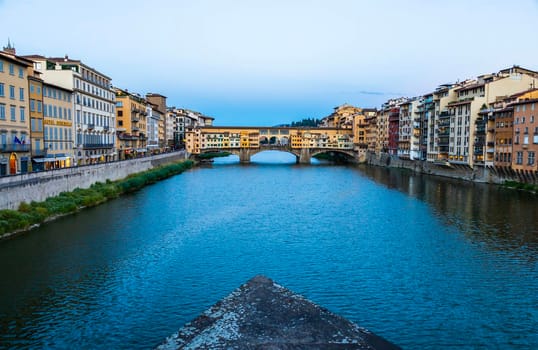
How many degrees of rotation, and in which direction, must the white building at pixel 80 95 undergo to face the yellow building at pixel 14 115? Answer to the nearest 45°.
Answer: approximately 45° to its right

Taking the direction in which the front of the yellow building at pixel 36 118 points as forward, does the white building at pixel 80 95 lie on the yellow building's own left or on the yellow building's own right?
on the yellow building's own left

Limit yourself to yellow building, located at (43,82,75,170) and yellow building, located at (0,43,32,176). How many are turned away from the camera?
0

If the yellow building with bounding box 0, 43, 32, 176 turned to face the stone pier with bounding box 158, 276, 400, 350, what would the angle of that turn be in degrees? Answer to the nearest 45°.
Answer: approximately 45° to its right

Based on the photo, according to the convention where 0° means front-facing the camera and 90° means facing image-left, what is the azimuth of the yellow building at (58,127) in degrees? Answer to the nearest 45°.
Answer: approximately 315°

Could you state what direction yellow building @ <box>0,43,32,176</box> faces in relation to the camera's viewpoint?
facing the viewer and to the right of the viewer

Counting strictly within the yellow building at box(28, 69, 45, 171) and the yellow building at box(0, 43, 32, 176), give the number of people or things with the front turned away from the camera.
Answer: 0

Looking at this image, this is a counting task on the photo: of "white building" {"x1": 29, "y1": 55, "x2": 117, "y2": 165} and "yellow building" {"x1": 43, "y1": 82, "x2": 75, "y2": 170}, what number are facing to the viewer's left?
0

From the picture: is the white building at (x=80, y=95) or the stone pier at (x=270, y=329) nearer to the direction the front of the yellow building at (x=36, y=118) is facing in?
the stone pier

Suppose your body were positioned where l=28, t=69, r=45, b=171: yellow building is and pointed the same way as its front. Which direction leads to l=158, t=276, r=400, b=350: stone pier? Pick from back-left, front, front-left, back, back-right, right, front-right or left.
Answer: front-right

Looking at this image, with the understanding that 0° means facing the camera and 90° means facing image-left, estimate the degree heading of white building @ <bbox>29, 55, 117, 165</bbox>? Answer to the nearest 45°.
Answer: approximately 315°

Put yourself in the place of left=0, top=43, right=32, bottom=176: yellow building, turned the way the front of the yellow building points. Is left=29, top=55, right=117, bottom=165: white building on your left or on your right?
on your left

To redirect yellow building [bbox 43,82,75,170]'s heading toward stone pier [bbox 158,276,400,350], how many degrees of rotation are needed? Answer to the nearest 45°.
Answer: approximately 45° to its right
